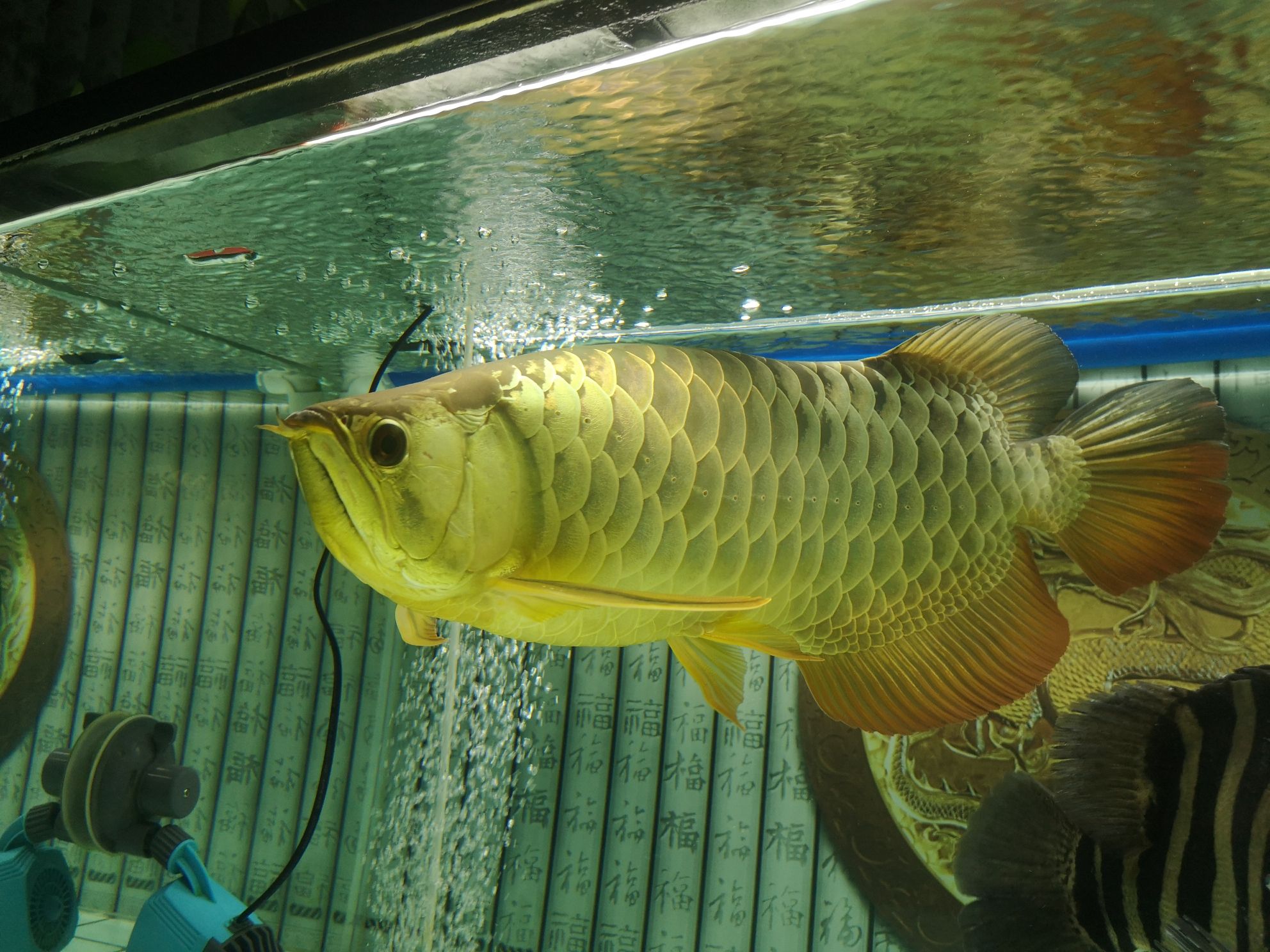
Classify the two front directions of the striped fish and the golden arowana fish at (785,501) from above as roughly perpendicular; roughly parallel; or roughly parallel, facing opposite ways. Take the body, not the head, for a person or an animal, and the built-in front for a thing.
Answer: roughly parallel, facing opposite ways

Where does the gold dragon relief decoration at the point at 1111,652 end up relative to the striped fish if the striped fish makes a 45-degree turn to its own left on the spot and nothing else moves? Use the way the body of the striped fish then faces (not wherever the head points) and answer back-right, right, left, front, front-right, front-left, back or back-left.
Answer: front-left

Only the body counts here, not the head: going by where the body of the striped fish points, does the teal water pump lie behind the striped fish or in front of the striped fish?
behind

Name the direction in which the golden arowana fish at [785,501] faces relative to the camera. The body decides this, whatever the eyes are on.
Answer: to the viewer's left

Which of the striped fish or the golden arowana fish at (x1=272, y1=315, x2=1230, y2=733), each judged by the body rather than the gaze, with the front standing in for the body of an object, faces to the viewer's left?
the golden arowana fish

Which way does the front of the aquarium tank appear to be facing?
toward the camera

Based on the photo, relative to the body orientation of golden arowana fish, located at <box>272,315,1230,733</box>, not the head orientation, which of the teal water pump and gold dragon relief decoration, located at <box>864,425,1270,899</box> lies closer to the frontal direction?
the teal water pump

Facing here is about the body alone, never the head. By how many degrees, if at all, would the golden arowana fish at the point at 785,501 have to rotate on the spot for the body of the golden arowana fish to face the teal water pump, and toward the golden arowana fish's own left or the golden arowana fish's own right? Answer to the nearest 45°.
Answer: approximately 45° to the golden arowana fish's own right

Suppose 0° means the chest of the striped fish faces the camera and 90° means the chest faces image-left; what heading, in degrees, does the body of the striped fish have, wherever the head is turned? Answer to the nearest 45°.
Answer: approximately 270°

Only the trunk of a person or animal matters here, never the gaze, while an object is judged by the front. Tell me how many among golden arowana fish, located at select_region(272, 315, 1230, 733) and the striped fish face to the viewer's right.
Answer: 1
